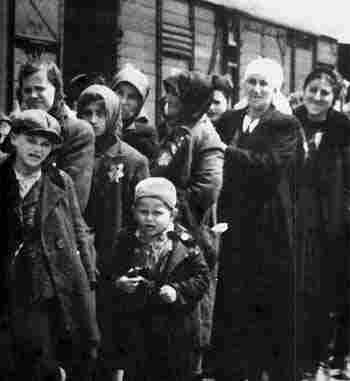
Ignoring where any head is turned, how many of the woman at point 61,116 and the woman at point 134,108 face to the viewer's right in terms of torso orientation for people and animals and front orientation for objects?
0

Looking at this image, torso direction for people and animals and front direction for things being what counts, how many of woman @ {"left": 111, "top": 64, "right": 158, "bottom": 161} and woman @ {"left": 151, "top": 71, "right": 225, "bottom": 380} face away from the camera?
0

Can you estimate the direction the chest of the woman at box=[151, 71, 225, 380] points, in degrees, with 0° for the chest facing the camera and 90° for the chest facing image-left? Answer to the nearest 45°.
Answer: approximately 90°

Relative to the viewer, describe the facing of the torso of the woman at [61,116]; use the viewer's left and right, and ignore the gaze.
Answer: facing the viewer and to the left of the viewer

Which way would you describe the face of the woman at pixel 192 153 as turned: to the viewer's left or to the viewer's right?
to the viewer's left
